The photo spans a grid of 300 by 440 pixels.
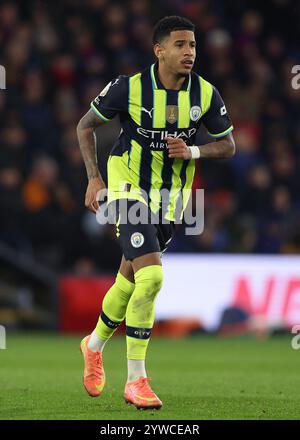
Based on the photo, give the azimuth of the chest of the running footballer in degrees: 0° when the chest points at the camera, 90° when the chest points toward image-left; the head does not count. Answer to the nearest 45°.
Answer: approximately 315°
